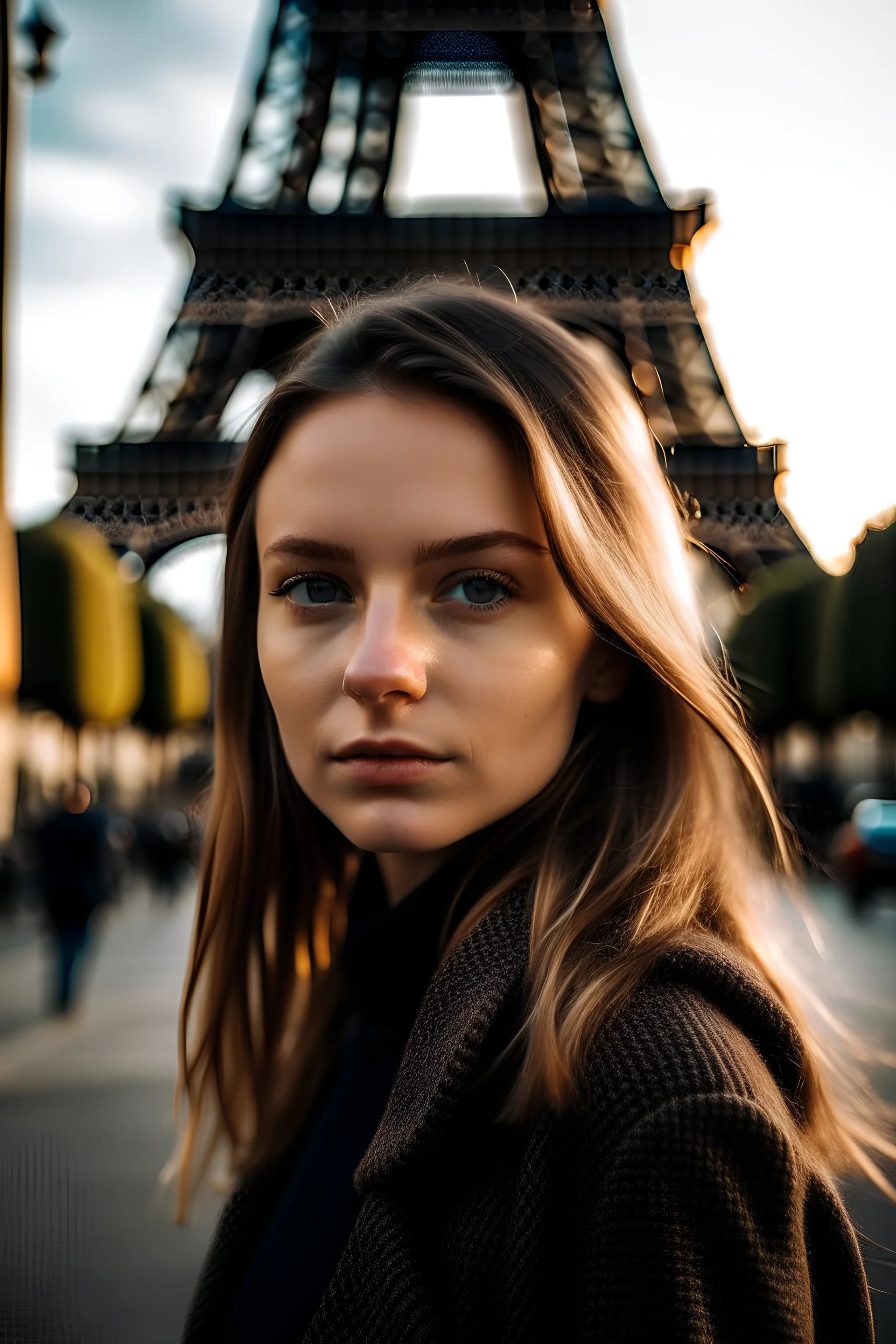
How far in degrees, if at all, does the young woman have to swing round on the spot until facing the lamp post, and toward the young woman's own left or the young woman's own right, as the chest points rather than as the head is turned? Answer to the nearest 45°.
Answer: approximately 90° to the young woman's own right

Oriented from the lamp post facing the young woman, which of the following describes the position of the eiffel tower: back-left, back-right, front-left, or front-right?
back-left

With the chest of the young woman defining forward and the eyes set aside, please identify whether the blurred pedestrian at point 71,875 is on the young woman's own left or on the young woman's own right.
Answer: on the young woman's own right

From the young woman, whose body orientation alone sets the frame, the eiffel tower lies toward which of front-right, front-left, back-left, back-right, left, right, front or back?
back-right

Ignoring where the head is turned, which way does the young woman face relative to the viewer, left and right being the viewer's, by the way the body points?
facing the viewer and to the left of the viewer
